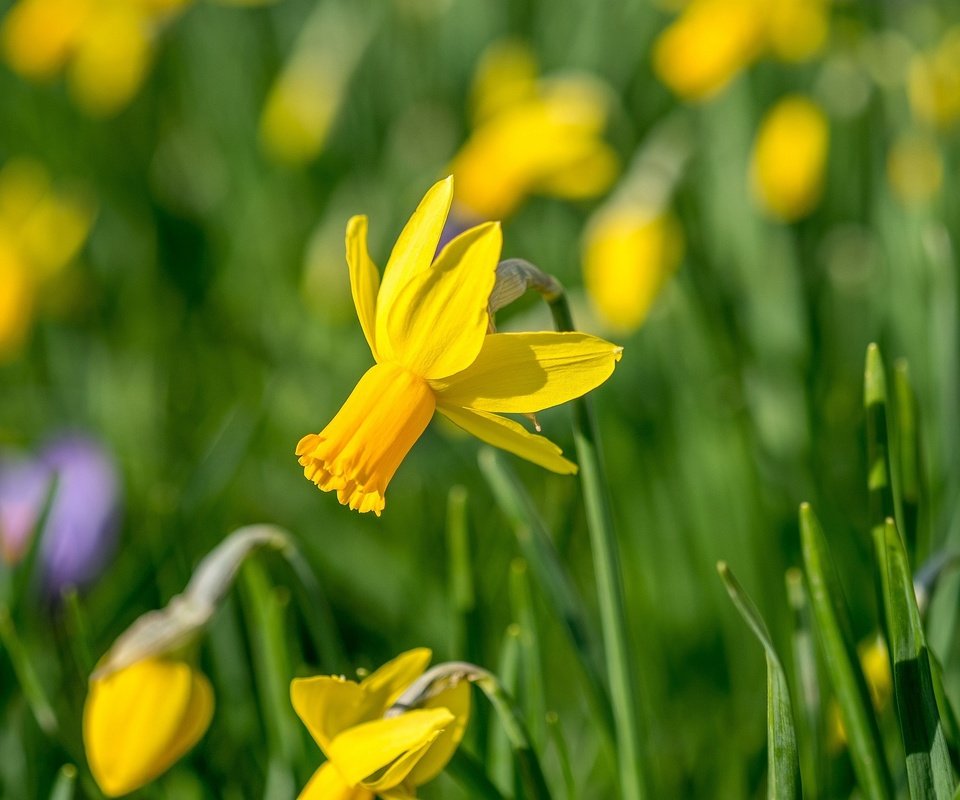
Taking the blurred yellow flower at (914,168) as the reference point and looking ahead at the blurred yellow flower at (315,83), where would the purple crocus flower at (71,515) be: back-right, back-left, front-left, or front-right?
front-left

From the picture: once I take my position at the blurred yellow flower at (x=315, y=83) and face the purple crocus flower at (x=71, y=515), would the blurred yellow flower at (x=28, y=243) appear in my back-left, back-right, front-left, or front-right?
front-right

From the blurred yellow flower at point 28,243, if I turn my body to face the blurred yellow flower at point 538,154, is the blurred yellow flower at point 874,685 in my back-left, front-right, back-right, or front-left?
front-right

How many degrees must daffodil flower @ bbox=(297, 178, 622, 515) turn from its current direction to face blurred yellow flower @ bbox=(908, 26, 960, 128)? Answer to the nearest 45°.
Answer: approximately 135° to its right

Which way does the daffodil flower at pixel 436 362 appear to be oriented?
to the viewer's left

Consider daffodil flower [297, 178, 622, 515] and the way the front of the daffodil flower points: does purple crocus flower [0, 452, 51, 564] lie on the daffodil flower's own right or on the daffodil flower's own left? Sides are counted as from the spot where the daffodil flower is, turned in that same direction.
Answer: on the daffodil flower's own right

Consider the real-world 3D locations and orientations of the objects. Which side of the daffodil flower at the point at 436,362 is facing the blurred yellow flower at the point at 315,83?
right

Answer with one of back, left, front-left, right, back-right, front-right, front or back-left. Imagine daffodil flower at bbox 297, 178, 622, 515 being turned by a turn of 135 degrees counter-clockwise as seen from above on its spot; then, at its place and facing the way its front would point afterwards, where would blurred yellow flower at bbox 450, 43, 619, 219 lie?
back-left

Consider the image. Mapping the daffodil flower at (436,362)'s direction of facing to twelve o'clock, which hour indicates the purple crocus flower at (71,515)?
The purple crocus flower is roughly at 2 o'clock from the daffodil flower.

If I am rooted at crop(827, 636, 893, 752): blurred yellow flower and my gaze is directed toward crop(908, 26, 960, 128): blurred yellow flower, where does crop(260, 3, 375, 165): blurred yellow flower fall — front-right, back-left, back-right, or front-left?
front-left
